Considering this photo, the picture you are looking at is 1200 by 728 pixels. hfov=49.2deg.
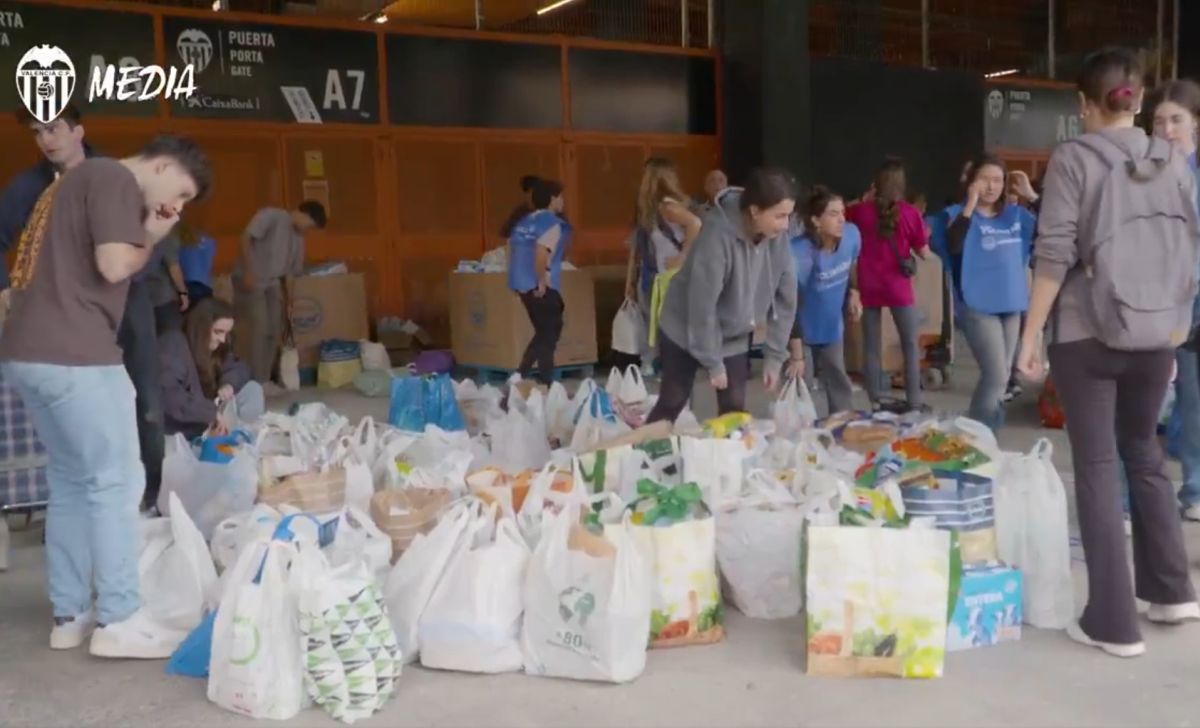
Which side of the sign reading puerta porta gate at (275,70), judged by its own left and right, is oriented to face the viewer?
front

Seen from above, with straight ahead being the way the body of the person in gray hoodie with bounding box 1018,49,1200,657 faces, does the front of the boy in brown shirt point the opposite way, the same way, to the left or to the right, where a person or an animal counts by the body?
to the right

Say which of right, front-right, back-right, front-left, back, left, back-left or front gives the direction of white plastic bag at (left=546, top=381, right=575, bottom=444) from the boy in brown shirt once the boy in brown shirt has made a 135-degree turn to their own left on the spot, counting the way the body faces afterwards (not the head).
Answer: right

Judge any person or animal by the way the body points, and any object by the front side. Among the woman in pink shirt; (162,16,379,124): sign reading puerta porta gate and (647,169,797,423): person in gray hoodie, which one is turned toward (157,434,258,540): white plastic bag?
the sign reading puerta porta gate

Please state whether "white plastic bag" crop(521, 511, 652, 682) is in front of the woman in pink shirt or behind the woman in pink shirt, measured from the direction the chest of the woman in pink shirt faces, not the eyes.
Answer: behind

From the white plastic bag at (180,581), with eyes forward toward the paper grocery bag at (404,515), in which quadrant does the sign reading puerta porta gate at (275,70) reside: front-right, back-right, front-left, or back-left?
front-left

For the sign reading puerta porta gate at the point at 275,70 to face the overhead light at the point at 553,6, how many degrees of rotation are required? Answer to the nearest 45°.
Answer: approximately 135° to its left

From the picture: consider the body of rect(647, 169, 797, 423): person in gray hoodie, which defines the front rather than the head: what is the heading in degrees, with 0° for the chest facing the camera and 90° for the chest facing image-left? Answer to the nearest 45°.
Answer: approximately 315°

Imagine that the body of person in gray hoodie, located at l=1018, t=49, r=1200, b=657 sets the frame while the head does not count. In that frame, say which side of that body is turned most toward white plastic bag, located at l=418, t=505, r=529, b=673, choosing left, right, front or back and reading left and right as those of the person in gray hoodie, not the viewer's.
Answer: left

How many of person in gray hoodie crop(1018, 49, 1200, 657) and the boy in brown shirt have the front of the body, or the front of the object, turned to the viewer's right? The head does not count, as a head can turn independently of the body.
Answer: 1

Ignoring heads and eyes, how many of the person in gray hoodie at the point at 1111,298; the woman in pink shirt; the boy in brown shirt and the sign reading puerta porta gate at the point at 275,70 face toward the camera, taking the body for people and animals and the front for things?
1

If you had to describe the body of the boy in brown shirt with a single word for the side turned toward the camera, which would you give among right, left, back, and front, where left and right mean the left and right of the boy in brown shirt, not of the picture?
right

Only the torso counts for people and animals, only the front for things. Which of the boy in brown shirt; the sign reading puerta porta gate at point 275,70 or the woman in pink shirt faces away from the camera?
the woman in pink shirt

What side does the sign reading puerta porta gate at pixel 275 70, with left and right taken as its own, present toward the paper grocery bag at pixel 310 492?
front

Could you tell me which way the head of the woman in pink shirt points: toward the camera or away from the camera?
away from the camera

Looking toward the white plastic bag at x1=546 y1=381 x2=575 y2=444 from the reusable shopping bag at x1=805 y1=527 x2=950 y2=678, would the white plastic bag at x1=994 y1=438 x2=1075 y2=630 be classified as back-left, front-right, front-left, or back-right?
front-right

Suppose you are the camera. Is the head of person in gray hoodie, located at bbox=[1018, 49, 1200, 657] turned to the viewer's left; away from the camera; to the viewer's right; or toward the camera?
away from the camera

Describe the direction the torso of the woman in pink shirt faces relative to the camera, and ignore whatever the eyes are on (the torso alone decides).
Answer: away from the camera

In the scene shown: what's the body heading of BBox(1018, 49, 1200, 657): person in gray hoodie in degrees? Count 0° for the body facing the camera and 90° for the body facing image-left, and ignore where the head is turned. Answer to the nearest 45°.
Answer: approximately 135°

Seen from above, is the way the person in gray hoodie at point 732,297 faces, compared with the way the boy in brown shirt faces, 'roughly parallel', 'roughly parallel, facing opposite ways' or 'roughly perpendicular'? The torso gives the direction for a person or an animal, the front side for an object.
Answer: roughly perpendicular
